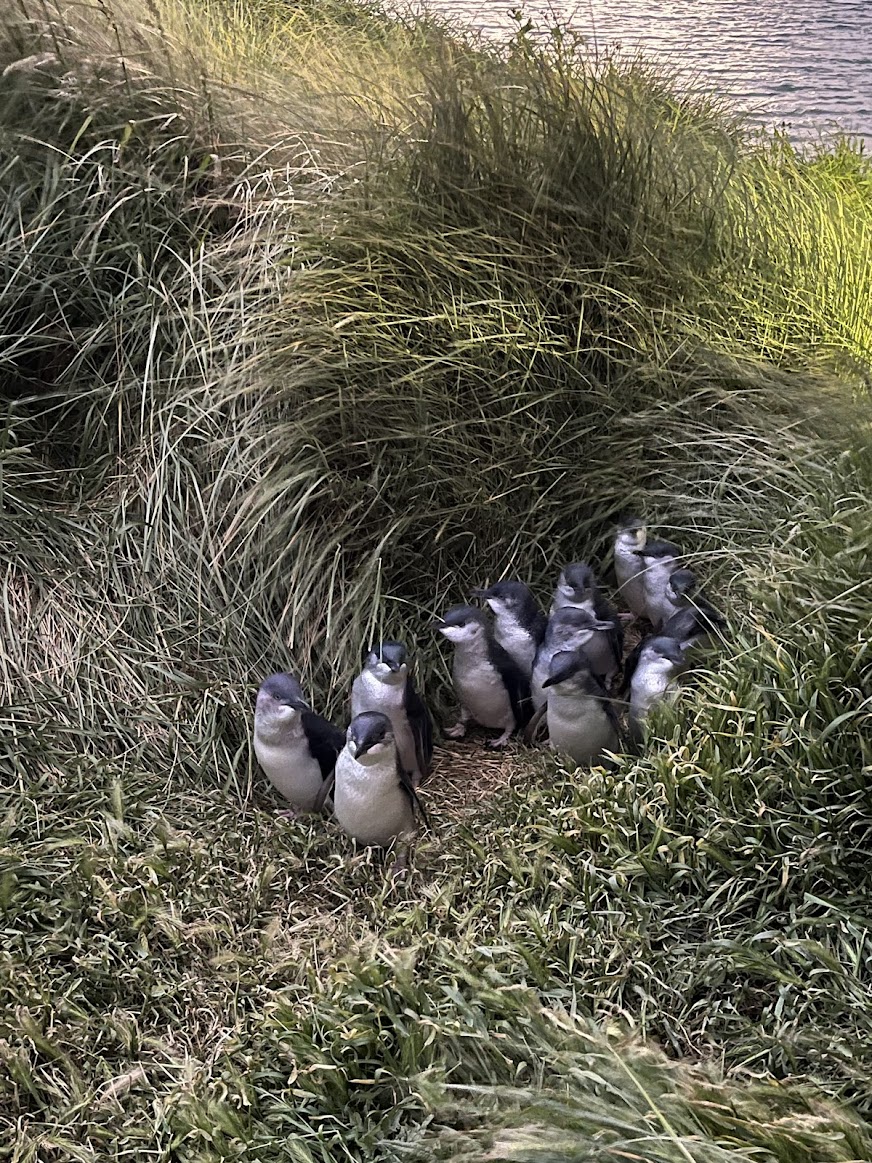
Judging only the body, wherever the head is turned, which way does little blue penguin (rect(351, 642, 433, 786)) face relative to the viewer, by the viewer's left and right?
facing the viewer and to the left of the viewer

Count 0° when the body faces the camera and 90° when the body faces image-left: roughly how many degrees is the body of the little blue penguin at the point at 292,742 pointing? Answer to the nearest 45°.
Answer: approximately 45°

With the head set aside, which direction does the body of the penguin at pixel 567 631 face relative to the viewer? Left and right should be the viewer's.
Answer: facing the viewer
